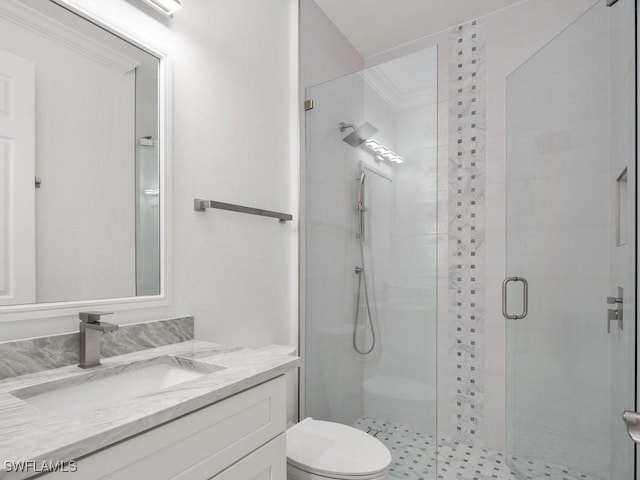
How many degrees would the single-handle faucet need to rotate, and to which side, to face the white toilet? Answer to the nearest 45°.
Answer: approximately 45° to its left

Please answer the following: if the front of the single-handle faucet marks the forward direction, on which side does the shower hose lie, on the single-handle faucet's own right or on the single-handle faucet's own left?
on the single-handle faucet's own left

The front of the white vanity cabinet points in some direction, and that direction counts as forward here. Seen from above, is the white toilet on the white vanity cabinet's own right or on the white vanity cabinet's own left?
on the white vanity cabinet's own left

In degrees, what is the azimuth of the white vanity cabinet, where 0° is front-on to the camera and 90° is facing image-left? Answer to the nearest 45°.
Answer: approximately 315°

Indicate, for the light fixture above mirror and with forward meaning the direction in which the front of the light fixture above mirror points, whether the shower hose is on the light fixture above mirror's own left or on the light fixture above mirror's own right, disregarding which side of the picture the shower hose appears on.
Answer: on the light fixture above mirror's own left

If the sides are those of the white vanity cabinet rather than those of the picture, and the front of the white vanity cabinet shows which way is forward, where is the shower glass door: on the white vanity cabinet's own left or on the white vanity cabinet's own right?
on the white vanity cabinet's own left
